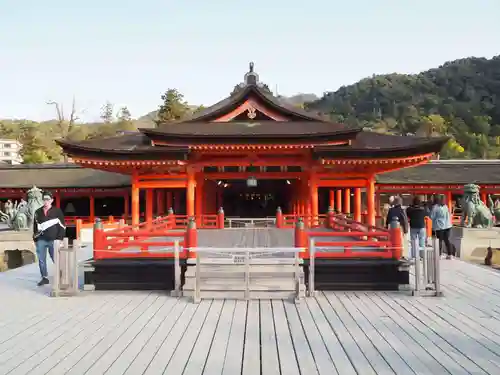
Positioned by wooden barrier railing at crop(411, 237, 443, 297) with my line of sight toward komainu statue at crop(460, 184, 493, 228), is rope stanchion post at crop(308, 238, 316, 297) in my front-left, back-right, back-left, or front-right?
back-left

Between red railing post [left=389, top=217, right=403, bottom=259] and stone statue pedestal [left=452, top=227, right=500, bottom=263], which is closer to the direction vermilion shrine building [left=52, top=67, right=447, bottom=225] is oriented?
the red railing post

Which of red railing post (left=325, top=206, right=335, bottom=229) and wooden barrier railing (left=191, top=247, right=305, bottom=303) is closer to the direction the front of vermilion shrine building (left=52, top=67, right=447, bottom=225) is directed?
the wooden barrier railing

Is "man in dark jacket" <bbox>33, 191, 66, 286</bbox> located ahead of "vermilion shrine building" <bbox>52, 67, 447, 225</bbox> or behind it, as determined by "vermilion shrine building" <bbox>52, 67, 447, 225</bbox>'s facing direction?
ahead

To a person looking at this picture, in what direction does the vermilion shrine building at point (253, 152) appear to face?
facing the viewer

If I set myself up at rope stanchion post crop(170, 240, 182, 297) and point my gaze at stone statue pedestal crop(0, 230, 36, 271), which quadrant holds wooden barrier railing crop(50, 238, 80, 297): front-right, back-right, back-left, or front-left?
front-left

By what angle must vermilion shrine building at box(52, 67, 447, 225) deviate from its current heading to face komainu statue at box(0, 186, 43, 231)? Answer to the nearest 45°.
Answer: approximately 90° to its right

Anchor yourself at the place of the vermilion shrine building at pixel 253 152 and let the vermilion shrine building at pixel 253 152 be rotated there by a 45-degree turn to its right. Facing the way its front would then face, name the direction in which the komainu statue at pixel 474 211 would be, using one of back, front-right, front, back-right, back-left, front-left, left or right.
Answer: back-left

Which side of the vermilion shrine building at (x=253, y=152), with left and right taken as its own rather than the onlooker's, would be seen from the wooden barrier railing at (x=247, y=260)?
front

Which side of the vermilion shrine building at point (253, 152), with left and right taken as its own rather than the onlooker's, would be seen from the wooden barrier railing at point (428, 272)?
front

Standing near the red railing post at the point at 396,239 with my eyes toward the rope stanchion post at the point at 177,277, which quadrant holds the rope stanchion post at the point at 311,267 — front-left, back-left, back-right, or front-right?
front-left

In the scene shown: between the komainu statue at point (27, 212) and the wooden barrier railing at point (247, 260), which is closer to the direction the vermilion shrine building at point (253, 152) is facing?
the wooden barrier railing

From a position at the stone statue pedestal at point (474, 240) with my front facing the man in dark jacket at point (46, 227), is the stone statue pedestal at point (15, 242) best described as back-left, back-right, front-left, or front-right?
front-right

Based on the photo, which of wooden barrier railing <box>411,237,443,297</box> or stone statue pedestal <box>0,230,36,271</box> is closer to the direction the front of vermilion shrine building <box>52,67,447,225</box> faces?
the wooden barrier railing

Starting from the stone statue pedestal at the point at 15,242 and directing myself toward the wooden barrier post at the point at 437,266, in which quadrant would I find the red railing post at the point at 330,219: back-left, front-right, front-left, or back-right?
front-left
